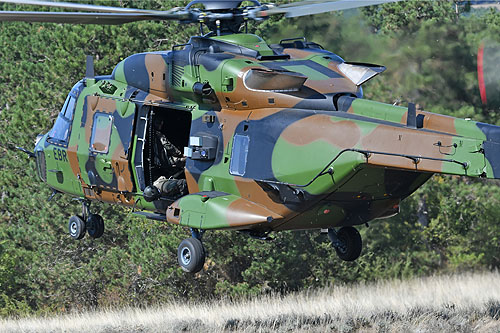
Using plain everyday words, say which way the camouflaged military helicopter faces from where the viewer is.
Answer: facing away from the viewer and to the left of the viewer
